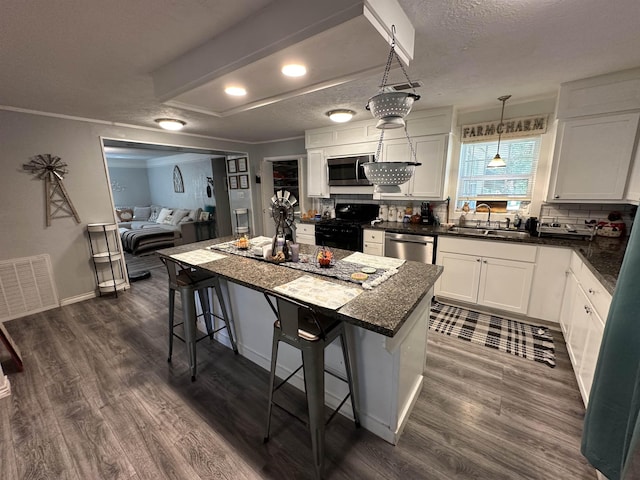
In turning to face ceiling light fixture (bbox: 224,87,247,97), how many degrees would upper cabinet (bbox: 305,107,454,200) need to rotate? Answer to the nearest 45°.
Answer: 0° — it already faces it

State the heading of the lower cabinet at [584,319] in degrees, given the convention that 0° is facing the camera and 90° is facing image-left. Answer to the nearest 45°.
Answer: approximately 90°

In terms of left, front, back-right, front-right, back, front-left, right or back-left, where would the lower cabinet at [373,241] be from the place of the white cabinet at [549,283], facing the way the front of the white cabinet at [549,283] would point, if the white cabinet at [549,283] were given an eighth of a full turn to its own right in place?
front-right

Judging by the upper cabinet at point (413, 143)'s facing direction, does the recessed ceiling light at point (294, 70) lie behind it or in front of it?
in front

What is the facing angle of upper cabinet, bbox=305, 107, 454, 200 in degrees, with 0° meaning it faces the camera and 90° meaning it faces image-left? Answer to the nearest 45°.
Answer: approximately 45°

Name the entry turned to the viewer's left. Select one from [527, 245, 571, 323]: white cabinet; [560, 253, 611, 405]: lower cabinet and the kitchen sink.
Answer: the lower cabinet

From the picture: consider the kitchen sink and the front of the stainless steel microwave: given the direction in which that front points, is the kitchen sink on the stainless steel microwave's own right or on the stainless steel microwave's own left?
on the stainless steel microwave's own left

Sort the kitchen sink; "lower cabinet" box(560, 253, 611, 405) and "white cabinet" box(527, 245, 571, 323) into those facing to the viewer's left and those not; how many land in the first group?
1

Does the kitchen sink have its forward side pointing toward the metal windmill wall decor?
no

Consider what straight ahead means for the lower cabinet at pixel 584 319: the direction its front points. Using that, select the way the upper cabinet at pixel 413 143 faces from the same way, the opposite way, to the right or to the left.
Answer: to the left

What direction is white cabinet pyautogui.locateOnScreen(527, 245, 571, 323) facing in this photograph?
toward the camera

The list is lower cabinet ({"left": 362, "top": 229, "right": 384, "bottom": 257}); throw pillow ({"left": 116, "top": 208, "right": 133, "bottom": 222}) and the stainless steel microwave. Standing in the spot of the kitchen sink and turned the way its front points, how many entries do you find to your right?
3

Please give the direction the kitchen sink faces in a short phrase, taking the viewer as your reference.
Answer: facing the viewer

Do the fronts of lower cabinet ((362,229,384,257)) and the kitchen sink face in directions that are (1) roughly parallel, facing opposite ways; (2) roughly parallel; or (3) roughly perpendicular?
roughly parallel

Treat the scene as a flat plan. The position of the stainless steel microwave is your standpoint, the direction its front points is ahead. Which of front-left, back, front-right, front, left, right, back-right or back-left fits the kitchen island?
front-left

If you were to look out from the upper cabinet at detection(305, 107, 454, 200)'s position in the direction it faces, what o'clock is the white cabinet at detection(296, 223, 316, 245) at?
The white cabinet is roughly at 2 o'clock from the upper cabinet.

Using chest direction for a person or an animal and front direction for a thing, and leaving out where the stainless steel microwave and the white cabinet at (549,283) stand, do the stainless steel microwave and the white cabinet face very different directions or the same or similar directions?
same or similar directions

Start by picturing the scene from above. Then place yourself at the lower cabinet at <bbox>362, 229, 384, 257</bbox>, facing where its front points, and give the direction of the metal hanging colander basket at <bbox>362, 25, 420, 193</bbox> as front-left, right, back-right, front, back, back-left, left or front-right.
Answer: front-left

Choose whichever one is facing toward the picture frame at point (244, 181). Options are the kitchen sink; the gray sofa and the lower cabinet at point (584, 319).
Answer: the lower cabinet
